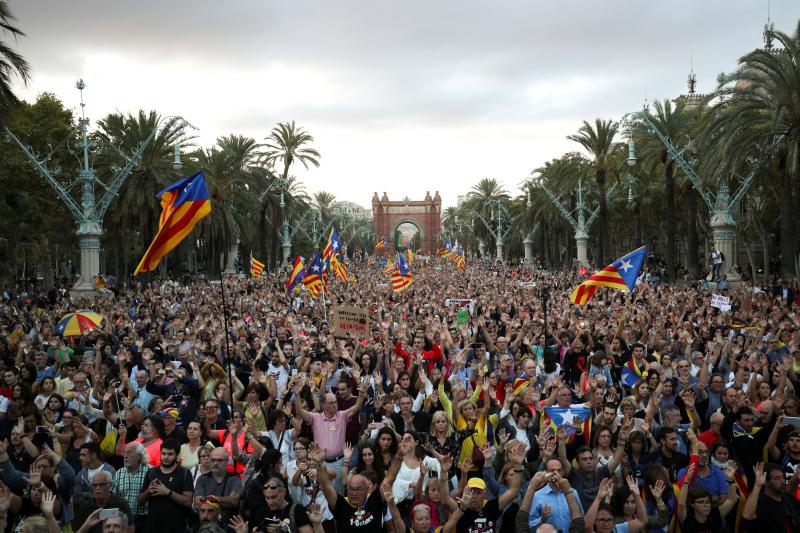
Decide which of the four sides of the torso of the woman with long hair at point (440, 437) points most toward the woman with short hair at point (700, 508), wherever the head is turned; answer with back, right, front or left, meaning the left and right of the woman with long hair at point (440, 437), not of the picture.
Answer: left

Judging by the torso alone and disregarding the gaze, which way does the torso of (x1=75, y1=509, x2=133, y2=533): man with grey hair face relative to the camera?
toward the camera

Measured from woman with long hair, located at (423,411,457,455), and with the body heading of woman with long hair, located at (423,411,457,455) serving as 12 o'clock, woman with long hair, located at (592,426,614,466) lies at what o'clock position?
woman with long hair, located at (592,426,614,466) is roughly at 9 o'clock from woman with long hair, located at (423,411,457,455).

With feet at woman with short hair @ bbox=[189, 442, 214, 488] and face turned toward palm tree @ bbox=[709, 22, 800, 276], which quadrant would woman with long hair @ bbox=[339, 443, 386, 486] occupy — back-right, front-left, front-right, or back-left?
front-right

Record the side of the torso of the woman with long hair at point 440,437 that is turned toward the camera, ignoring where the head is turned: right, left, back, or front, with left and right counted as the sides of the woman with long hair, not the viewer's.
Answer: front

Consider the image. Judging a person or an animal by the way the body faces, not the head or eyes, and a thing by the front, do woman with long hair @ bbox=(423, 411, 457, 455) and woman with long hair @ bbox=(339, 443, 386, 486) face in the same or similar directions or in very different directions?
same or similar directions

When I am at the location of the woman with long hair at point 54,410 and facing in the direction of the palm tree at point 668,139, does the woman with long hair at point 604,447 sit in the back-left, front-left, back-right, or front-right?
front-right

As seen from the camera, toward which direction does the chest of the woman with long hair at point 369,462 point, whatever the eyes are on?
toward the camera

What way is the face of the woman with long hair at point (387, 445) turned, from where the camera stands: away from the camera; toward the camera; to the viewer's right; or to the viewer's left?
toward the camera

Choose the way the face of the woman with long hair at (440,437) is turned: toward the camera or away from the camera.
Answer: toward the camera

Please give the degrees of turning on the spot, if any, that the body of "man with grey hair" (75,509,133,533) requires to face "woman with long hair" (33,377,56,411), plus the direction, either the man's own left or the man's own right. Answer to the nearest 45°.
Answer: approximately 180°

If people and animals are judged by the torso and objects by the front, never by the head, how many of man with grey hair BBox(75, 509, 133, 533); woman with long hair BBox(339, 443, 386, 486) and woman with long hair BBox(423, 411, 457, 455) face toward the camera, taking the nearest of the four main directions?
3

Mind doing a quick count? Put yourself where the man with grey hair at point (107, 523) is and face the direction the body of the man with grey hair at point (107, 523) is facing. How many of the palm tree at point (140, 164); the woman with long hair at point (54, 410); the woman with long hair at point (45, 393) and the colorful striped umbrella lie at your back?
4

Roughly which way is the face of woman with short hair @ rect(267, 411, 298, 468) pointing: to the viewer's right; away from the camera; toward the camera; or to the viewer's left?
toward the camera
